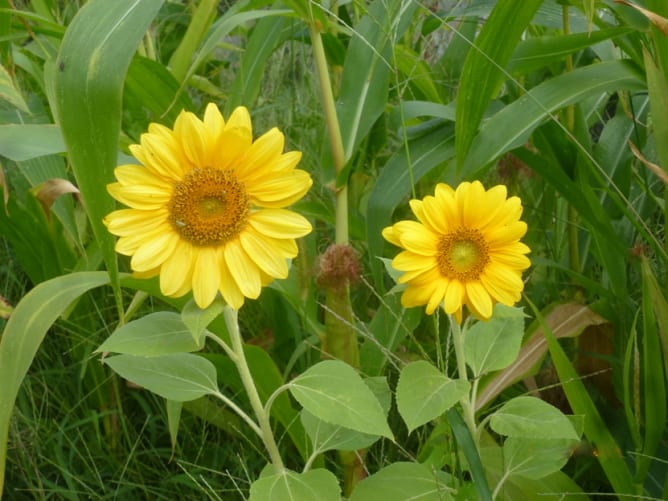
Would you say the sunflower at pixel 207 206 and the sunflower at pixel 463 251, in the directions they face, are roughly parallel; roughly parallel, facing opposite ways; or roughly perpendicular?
roughly parallel

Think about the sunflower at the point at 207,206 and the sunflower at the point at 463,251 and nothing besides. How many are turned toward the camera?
2

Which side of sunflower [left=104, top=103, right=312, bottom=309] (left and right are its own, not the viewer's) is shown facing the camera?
front

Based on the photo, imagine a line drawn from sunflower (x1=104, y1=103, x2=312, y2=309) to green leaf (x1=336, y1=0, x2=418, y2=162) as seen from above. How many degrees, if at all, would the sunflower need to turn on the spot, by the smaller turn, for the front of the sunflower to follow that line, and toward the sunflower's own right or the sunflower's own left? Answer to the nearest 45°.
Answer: approximately 180°

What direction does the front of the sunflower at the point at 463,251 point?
toward the camera
